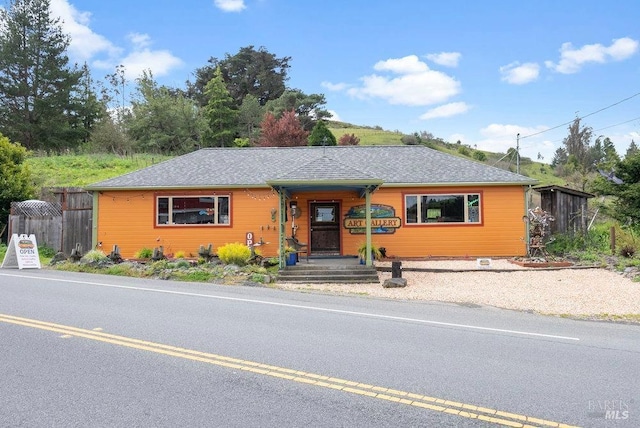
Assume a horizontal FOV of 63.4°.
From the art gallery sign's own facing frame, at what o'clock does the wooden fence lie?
The wooden fence is roughly at 3 o'clock from the art gallery sign.

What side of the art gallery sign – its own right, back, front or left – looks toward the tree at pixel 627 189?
left

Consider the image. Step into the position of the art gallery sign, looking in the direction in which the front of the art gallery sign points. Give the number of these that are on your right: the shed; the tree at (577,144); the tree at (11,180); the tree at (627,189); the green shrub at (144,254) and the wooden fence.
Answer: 3

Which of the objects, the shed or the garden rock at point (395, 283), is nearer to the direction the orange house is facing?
the garden rock

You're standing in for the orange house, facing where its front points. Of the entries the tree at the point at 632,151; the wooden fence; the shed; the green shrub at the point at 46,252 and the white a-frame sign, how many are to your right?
3

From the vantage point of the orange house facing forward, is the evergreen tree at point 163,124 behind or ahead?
behind

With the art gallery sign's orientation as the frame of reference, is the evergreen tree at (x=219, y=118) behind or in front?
behind

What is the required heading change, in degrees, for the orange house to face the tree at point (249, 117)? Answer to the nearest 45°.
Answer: approximately 180°

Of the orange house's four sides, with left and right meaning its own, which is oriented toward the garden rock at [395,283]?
front

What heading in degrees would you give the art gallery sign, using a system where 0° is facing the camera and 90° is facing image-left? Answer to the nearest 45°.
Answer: approximately 0°

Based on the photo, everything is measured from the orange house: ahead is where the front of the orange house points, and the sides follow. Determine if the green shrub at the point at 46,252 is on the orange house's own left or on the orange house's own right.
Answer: on the orange house's own right

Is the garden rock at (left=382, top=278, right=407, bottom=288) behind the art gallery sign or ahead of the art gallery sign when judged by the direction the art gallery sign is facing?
ahead

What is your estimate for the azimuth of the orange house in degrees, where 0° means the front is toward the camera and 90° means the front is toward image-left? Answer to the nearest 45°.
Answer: approximately 0°

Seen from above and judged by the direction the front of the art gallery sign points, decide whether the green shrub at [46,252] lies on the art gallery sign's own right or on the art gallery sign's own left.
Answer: on the art gallery sign's own right

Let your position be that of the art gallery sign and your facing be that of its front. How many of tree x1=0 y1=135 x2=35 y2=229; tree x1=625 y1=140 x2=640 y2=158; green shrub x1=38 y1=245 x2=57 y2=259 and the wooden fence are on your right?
3
